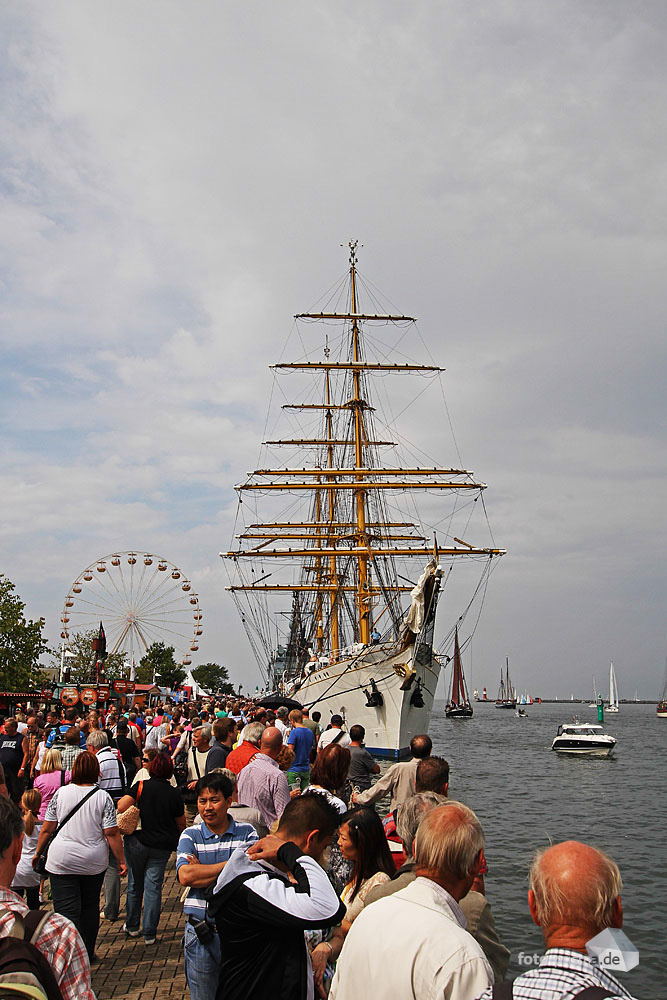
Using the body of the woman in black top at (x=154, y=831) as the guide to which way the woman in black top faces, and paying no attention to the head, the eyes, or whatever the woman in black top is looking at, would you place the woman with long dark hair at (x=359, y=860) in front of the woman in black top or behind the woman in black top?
behind

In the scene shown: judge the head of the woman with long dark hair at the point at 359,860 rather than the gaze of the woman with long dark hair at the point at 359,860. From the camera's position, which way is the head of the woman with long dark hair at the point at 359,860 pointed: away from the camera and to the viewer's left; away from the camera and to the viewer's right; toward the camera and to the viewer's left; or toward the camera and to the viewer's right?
toward the camera and to the viewer's left

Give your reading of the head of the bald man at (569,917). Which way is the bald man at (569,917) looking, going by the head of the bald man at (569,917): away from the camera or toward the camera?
away from the camera

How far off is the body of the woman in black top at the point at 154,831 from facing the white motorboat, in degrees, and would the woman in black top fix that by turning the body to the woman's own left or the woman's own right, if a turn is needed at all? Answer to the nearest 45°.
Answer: approximately 45° to the woman's own right

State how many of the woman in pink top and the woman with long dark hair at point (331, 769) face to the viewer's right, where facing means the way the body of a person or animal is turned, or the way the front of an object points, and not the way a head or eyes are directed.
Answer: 0

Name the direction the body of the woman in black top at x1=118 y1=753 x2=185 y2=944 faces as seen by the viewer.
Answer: away from the camera

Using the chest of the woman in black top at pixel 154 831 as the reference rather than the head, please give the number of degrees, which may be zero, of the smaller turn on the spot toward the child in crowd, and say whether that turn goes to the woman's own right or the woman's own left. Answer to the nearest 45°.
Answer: approximately 135° to the woman's own left

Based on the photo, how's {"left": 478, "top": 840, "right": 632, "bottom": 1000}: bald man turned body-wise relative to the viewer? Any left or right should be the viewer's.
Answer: facing away from the viewer

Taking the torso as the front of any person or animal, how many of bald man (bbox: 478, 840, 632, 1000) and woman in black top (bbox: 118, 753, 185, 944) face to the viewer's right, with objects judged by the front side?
0
